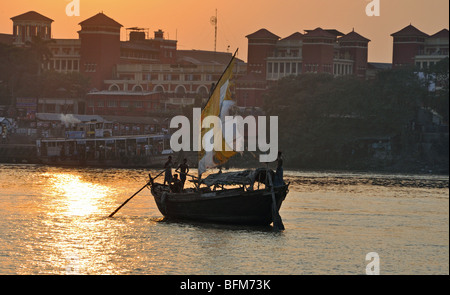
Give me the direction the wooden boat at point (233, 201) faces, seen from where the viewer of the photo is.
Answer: facing away from the viewer and to the left of the viewer
